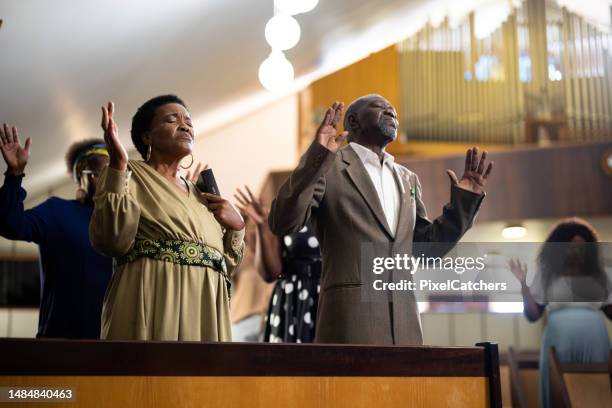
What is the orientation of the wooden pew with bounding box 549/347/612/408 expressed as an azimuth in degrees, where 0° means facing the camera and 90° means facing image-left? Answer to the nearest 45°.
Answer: approximately 0°

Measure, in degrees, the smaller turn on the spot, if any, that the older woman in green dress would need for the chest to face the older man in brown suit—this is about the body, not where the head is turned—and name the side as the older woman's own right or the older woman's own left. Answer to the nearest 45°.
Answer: approximately 45° to the older woman's own left

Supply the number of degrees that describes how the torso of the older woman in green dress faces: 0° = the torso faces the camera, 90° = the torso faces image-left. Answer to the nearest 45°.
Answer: approximately 315°

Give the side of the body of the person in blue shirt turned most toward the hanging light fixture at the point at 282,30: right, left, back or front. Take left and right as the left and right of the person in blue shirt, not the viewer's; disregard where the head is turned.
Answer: left

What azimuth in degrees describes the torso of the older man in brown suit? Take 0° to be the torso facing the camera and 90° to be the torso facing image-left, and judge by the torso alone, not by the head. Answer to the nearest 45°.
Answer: approximately 315°

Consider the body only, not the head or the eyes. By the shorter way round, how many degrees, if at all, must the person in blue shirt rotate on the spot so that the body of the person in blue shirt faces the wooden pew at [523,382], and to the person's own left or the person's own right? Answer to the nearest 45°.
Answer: approximately 90° to the person's own left
